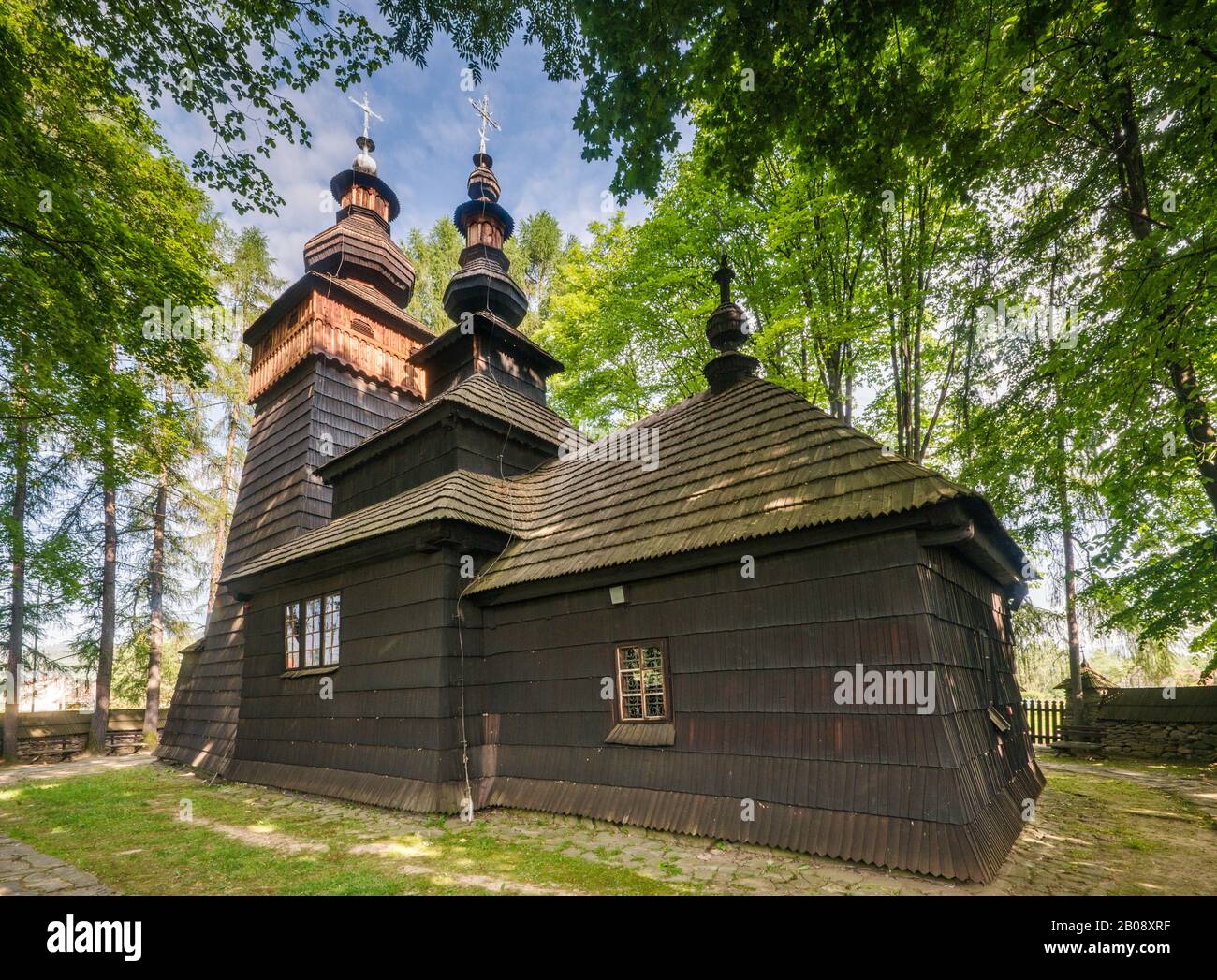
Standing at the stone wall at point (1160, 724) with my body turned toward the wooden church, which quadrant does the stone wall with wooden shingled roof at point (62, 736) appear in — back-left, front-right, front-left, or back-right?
front-right

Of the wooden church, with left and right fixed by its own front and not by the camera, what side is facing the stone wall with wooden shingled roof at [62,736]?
front

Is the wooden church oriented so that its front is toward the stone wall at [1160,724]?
no

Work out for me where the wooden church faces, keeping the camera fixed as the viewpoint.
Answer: facing away from the viewer and to the left of the viewer

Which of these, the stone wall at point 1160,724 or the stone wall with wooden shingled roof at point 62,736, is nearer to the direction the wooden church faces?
the stone wall with wooden shingled roof

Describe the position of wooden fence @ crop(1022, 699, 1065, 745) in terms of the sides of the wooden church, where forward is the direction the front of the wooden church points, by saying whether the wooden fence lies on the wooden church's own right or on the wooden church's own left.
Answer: on the wooden church's own right
